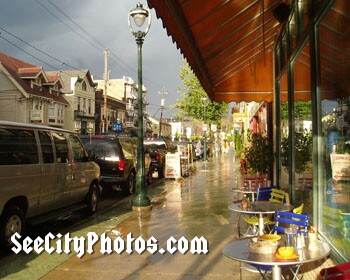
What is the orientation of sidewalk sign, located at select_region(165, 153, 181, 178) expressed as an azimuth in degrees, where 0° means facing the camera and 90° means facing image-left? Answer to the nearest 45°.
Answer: approximately 0°

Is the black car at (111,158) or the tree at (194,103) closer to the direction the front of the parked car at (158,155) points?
the tree

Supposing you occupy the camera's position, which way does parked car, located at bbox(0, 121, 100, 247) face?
facing away from the viewer and to the right of the viewer

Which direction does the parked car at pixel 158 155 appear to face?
away from the camera

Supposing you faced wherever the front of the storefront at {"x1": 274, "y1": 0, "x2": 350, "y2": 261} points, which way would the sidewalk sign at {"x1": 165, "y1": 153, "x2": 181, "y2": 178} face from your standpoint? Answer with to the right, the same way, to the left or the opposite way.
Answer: to the left

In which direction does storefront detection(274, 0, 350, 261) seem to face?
to the viewer's left

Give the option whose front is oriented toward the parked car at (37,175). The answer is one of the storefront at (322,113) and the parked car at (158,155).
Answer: the storefront

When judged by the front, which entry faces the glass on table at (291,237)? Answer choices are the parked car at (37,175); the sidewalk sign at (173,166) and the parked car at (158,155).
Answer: the sidewalk sign

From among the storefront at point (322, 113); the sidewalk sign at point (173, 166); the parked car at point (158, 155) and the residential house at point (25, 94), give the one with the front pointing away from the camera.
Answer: the parked car

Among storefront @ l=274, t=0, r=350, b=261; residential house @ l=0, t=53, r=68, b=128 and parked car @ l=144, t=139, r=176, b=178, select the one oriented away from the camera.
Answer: the parked car

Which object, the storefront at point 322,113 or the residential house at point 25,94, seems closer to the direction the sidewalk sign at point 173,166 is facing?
the storefront

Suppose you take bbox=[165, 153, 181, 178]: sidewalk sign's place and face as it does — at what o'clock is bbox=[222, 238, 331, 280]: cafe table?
The cafe table is roughly at 12 o'clock from the sidewalk sign.

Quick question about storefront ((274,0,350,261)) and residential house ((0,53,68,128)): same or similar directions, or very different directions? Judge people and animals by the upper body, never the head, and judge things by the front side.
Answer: very different directions
